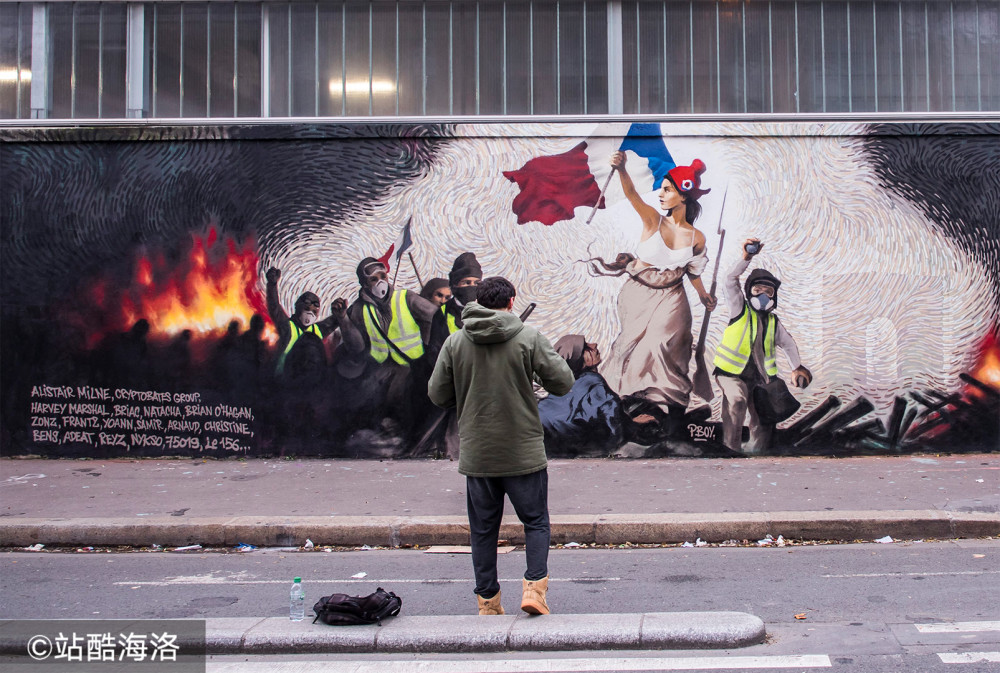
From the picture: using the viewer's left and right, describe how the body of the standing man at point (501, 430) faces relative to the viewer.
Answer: facing away from the viewer

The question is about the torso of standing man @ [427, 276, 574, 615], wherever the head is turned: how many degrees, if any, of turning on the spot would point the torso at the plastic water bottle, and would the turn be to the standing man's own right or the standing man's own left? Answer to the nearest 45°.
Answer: approximately 90° to the standing man's own left
